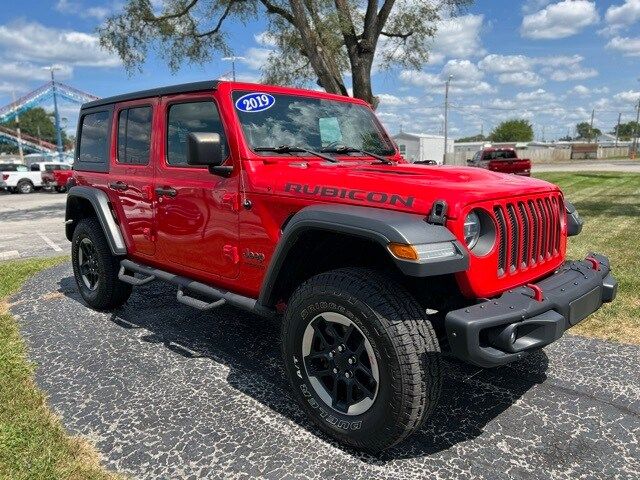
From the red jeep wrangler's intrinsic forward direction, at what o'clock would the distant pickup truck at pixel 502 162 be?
The distant pickup truck is roughly at 8 o'clock from the red jeep wrangler.

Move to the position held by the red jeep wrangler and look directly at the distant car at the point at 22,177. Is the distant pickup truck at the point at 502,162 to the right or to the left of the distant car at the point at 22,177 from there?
right

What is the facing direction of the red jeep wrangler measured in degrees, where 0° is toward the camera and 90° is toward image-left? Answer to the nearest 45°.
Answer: approximately 315°

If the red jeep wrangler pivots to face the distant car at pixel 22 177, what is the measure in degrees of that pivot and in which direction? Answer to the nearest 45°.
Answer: approximately 180°

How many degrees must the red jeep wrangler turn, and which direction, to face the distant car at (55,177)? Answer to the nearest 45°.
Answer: approximately 180°
